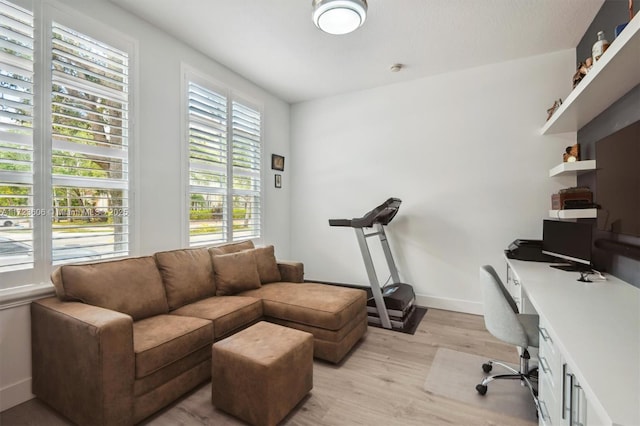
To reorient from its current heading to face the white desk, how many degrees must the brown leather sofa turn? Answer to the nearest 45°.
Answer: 0° — it already faces it

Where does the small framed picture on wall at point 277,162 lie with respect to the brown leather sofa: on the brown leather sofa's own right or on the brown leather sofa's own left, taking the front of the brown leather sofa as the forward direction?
on the brown leather sofa's own left

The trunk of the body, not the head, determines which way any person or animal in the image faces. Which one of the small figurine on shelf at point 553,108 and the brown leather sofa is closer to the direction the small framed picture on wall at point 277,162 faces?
the small figurine on shelf

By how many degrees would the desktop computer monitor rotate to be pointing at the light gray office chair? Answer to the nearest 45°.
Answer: approximately 45° to its left

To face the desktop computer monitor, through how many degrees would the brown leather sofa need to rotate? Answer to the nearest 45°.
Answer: approximately 45° to its left

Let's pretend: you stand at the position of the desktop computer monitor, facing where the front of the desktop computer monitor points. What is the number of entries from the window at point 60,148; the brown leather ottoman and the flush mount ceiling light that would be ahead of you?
3

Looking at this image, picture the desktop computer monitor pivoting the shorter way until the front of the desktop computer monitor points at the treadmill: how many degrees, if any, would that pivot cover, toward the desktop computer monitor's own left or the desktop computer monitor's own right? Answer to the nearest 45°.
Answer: approximately 45° to the desktop computer monitor's own right
